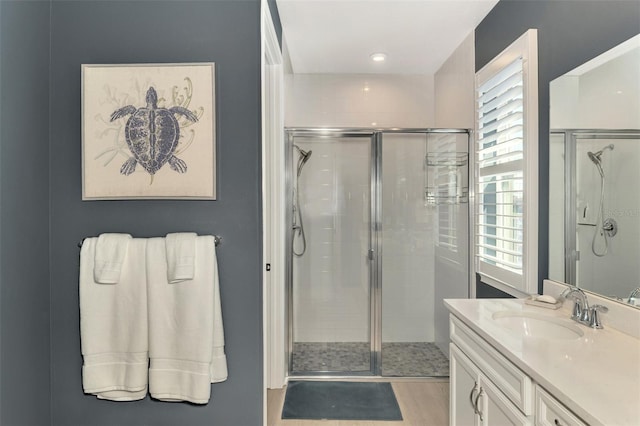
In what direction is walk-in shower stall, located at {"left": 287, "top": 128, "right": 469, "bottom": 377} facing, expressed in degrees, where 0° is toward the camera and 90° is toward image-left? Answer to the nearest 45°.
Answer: approximately 0°

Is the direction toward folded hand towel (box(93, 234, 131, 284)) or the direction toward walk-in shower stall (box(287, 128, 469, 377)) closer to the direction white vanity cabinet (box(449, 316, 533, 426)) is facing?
the folded hand towel

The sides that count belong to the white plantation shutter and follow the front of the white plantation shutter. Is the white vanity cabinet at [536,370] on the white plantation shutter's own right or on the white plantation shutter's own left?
on the white plantation shutter's own left
